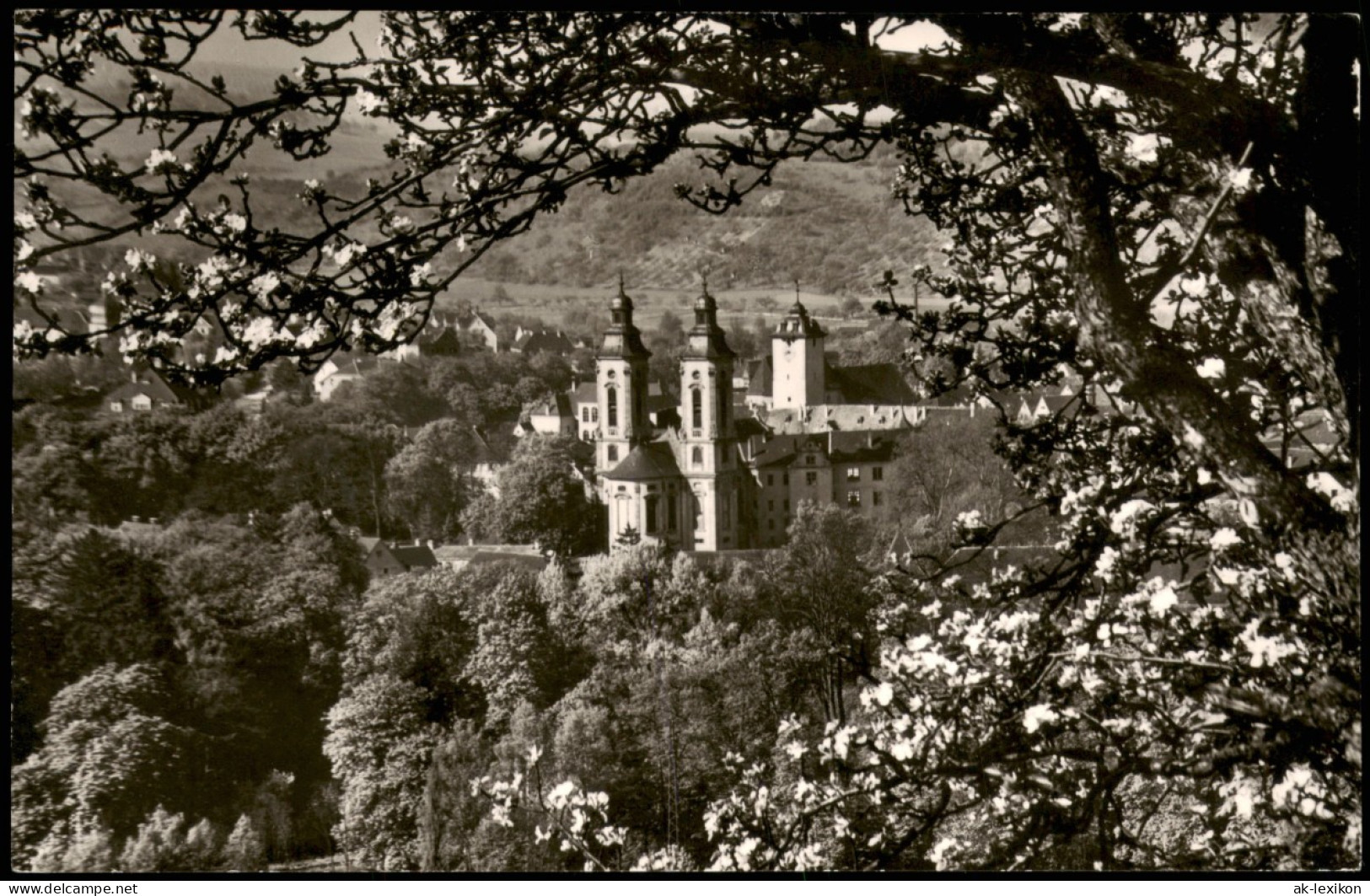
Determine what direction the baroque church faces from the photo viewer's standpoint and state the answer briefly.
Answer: facing the viewer and to the left of the viewer
